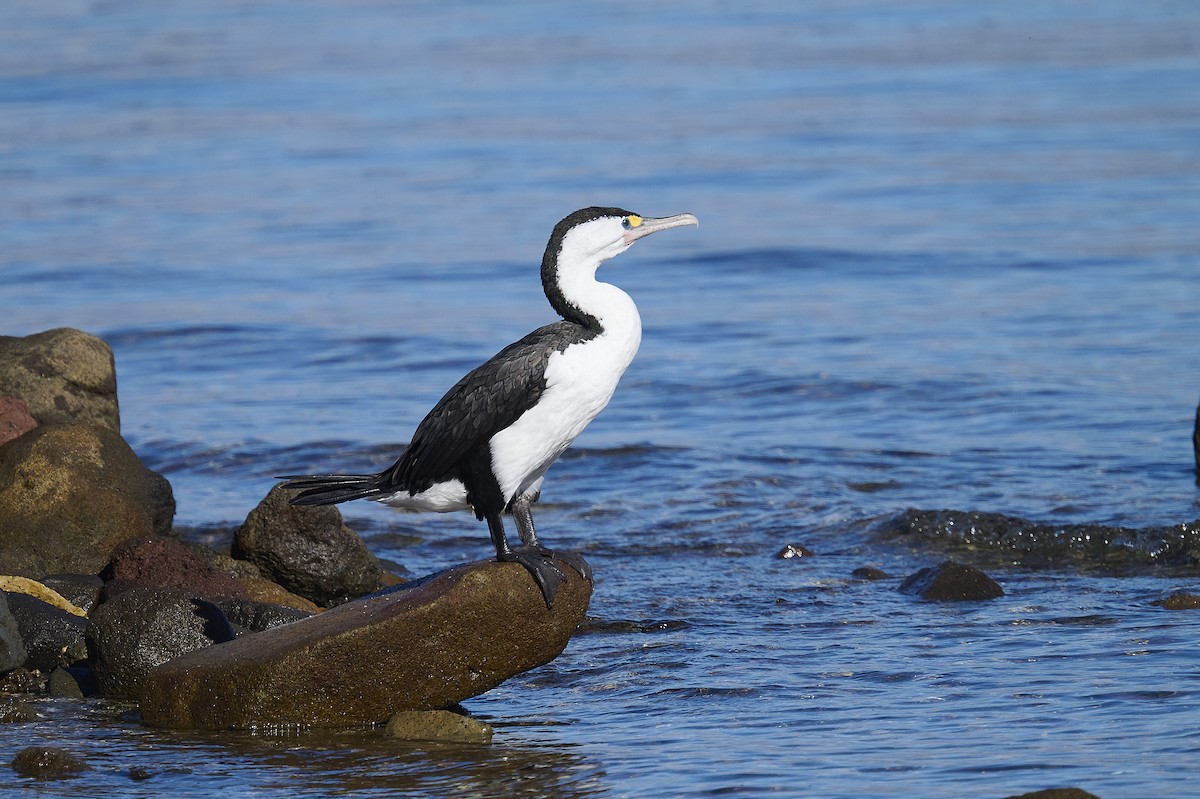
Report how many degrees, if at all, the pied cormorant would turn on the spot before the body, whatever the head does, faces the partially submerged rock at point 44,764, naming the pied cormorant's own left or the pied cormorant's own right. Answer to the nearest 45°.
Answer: approximately 180°

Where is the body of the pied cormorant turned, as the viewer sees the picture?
to the viewer's right

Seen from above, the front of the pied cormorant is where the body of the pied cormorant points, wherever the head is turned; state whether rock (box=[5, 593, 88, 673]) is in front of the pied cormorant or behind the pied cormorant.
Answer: behind

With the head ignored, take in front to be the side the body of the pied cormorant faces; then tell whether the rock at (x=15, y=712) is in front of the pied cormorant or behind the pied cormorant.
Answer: behind

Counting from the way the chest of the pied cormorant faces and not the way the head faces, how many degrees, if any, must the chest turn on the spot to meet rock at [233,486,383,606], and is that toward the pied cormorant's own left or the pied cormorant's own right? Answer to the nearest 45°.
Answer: approximately 135° to the pied cormorant's own left

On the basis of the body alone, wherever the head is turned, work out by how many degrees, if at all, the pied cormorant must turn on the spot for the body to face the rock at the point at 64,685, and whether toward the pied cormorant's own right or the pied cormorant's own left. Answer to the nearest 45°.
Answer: approximately 180°

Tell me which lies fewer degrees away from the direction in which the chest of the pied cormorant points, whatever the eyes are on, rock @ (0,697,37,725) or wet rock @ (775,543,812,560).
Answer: the wet rock

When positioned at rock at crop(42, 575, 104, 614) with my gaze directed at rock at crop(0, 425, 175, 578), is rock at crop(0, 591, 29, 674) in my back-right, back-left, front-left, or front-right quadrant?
back-left

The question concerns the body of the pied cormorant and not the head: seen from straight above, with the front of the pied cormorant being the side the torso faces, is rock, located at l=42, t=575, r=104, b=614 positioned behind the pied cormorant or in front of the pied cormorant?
behind

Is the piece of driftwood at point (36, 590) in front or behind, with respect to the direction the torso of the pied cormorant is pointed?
behind

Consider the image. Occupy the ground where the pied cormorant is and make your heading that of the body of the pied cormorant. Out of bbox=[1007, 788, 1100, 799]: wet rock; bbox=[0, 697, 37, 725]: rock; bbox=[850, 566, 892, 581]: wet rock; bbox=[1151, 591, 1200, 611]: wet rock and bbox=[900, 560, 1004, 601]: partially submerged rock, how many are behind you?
1

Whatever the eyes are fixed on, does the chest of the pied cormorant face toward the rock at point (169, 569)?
no

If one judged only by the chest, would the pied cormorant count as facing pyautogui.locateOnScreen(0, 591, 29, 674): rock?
no

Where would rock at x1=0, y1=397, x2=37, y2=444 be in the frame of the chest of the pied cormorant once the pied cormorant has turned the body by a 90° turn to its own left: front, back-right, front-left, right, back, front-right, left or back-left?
front-left

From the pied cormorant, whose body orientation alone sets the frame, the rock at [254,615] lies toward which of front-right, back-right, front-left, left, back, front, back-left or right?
back-left

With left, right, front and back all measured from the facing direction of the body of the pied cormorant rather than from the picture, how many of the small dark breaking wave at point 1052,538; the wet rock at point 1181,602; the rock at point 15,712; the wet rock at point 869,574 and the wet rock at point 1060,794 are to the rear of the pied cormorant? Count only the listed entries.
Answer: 1

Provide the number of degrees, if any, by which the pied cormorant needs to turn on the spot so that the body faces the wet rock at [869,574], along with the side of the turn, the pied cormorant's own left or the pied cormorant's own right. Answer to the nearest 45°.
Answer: approximately 45° to the pied cormorant's own left

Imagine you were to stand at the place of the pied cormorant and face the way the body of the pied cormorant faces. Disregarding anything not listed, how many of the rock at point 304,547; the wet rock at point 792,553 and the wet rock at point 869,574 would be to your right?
0

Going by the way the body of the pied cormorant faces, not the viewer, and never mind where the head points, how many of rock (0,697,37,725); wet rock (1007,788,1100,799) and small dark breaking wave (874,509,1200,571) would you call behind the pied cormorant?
1
